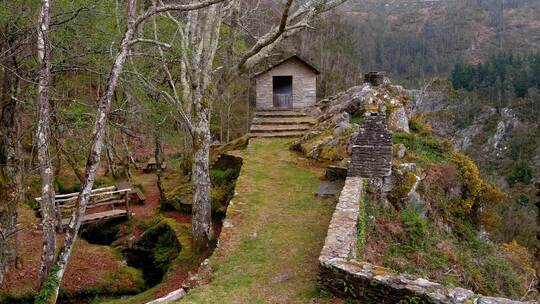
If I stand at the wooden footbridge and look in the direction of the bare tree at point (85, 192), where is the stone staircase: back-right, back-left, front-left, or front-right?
back-left

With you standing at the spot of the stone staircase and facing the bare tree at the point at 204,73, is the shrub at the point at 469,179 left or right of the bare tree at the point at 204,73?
left

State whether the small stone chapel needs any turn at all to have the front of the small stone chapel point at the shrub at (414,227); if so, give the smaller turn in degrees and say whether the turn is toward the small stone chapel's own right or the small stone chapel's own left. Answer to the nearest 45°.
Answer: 0° — it already faces it

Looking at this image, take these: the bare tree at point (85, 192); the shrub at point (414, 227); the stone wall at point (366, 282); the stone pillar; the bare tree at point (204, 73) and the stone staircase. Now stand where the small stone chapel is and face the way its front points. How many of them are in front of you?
6

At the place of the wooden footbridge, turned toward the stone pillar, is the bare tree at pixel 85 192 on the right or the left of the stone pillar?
right

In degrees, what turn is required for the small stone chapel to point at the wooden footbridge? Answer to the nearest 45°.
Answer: approximately 45° to its right
